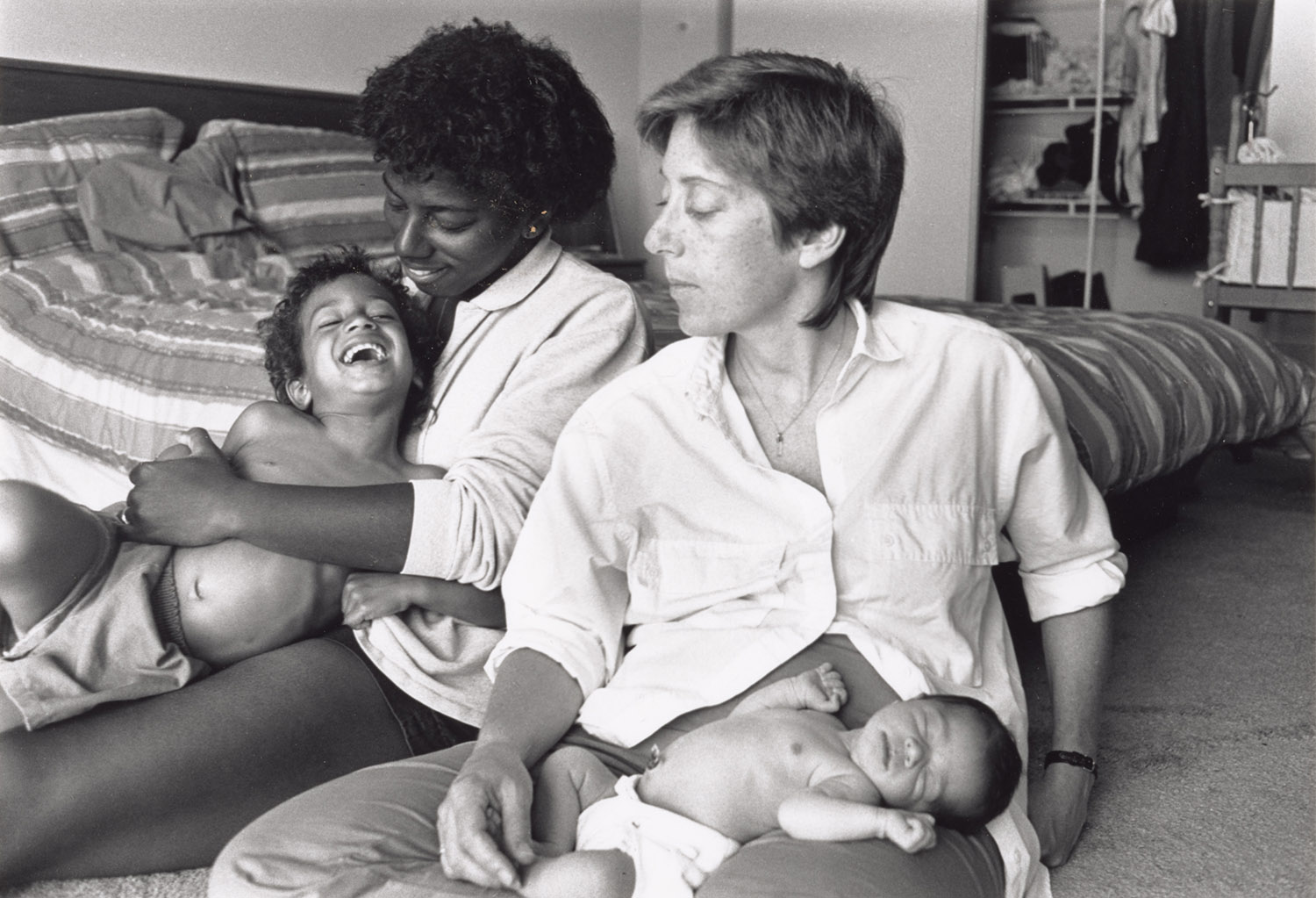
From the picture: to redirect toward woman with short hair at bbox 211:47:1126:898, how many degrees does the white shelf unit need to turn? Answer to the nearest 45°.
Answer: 0° — it already faces them

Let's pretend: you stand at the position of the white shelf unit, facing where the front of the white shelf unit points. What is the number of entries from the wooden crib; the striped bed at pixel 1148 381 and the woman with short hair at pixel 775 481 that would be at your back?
0

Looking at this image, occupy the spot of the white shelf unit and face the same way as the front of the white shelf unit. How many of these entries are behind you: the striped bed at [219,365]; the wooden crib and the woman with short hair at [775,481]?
0

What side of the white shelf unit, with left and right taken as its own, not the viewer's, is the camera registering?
front

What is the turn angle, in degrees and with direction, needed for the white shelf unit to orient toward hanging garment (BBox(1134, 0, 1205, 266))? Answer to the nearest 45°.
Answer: approximately 45° to its left

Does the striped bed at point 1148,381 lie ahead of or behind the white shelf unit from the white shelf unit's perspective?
ahead

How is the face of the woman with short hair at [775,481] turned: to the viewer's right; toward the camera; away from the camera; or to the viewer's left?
to the viewer's left

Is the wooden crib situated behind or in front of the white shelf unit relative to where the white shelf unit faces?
in front
